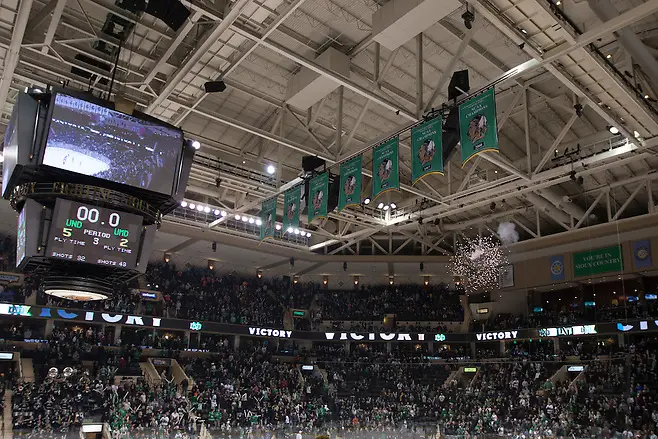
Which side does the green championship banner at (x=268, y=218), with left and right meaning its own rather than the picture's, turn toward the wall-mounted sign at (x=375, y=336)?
back

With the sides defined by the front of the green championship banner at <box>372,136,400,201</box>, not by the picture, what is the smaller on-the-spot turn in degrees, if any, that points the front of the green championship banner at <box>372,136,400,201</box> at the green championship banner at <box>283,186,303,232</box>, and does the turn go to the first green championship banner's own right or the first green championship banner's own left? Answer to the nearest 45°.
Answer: approximately 90° to the first green championship banner's own right

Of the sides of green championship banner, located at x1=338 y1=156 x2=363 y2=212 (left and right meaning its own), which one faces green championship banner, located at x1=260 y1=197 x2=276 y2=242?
right

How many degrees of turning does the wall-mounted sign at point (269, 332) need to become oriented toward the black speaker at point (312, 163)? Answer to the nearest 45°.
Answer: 0° — it already faces it

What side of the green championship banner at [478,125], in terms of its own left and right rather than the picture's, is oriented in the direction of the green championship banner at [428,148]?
right

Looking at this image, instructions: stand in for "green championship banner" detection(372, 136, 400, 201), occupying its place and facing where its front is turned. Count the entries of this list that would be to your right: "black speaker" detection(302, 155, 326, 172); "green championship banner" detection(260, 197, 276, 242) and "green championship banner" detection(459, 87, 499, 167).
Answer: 2

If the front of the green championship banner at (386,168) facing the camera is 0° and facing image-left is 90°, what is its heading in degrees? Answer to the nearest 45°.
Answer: approximately 45°

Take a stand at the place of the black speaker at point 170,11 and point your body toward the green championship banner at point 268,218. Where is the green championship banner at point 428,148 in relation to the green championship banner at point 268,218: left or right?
right

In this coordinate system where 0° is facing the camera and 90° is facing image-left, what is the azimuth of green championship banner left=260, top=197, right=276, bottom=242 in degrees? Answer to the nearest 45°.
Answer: approximately 45°

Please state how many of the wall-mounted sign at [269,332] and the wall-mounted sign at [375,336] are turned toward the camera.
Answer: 2

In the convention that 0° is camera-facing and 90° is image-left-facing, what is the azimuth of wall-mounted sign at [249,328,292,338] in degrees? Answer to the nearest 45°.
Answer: approximately 0°

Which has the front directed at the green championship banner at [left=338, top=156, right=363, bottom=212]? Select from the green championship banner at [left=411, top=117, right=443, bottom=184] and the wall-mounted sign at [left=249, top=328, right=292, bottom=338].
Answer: the wall-mounted sign

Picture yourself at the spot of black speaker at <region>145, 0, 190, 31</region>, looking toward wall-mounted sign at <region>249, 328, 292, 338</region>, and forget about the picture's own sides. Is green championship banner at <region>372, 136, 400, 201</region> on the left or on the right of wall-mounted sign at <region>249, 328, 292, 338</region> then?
right

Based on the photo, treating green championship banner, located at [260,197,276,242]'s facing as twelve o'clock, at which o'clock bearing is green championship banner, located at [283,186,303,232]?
green championship banner, located at [283,186,303,232] is roughly at 10 o'clock from green championship banner, located at [260,197,276,242].
